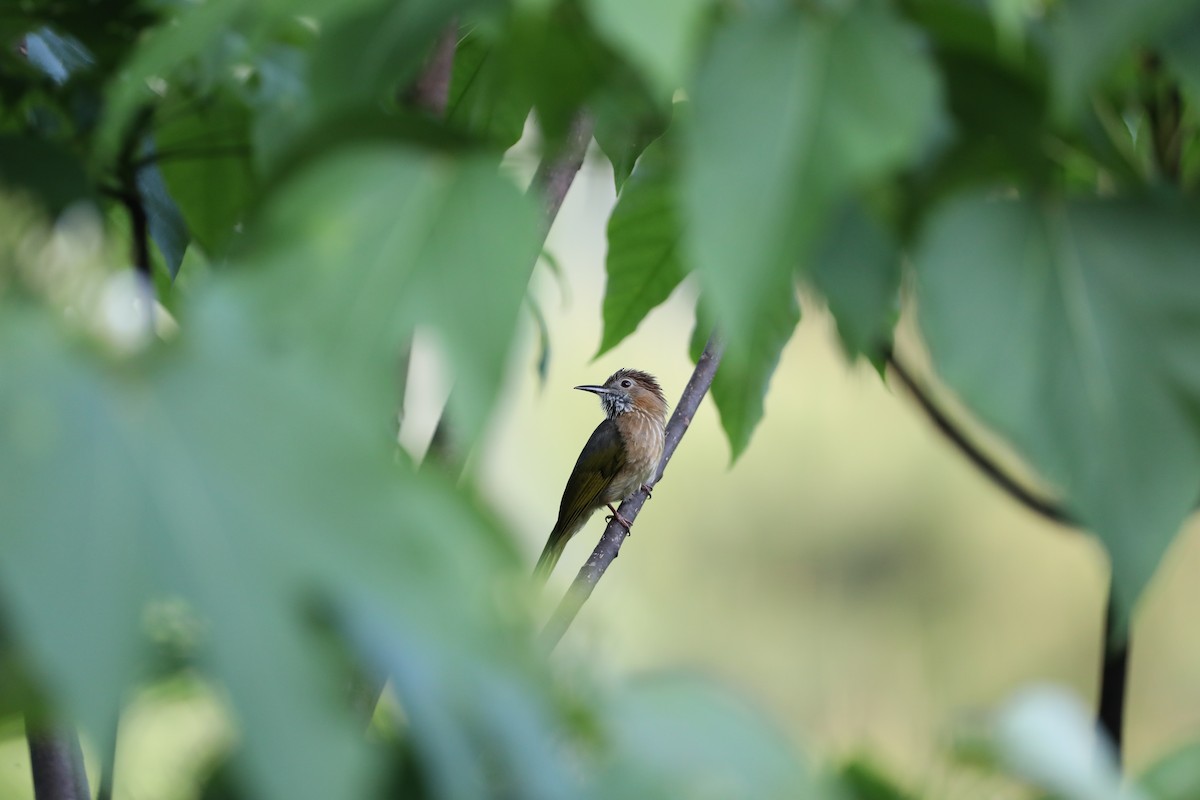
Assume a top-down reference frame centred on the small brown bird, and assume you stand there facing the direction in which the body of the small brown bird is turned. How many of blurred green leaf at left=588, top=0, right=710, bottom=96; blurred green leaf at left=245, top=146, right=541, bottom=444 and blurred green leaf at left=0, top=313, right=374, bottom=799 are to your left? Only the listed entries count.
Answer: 0

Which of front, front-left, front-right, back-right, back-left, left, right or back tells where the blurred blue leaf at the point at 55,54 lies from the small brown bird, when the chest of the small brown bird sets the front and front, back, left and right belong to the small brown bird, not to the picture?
right

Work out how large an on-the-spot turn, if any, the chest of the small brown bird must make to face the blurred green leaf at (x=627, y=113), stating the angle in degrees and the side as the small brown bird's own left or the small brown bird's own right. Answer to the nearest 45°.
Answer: approximately 90° to the small brown bird's own right

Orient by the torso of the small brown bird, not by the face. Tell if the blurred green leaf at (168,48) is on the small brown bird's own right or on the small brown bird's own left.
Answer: on the small brown bird's own right

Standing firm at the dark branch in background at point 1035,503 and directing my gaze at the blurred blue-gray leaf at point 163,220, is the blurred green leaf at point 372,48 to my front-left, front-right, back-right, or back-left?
front-left

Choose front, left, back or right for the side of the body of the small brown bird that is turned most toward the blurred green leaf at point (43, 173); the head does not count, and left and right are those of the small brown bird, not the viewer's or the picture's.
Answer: right

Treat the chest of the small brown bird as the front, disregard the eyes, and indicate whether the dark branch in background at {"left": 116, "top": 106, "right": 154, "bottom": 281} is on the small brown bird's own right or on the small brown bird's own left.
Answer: on the small brown bird's own right

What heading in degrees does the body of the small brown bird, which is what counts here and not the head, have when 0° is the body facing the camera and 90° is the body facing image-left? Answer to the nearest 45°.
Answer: approximately 270°

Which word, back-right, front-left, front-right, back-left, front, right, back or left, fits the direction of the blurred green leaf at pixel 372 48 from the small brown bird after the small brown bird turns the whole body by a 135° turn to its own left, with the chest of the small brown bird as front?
back-left

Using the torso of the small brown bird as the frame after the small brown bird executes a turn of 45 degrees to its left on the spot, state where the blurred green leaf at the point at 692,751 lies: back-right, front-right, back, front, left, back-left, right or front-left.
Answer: back-right
